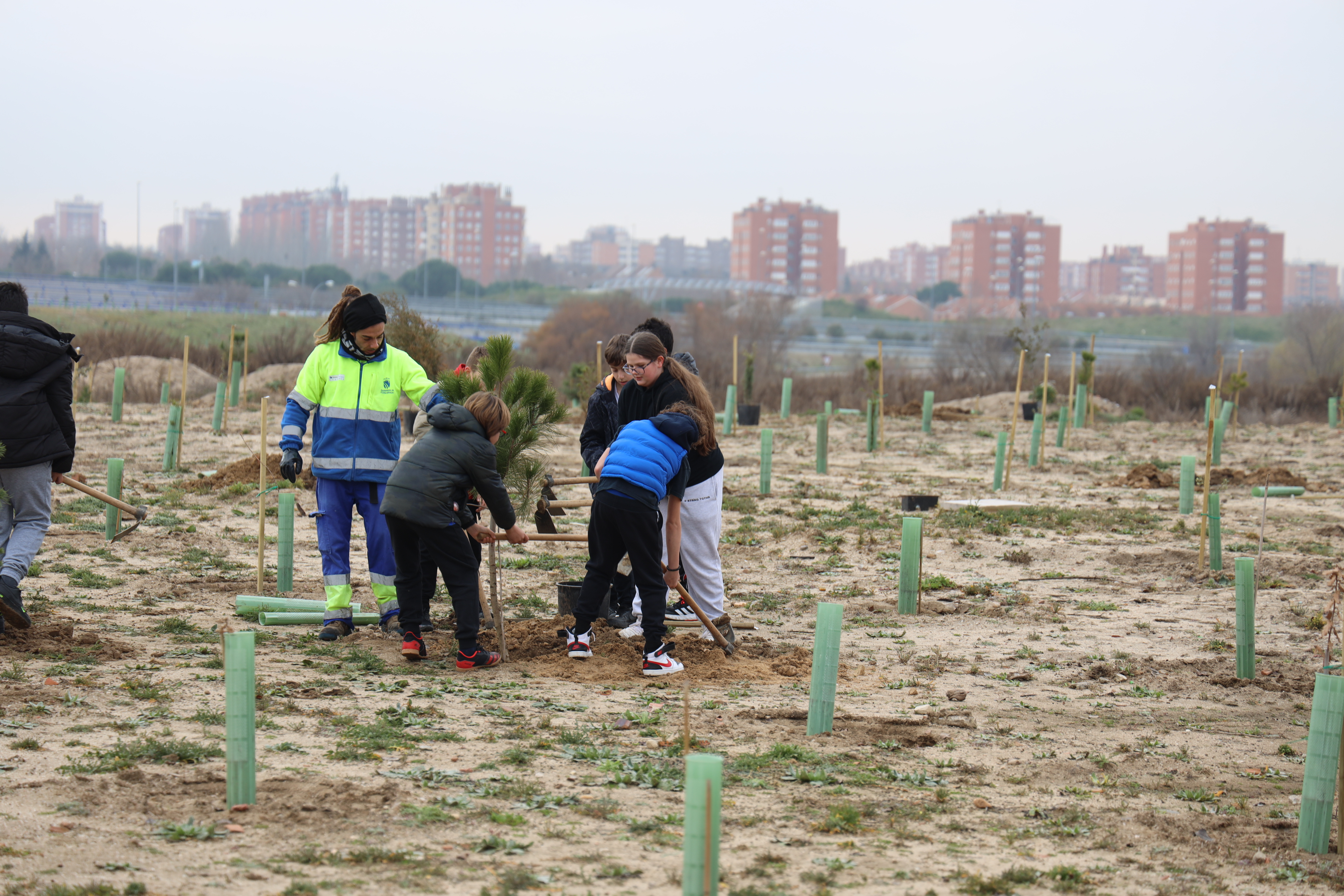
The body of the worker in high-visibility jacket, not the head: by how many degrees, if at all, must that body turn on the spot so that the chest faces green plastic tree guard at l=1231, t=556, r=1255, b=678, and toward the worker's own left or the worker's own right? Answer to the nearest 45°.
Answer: approximately 90° to the worker's own left

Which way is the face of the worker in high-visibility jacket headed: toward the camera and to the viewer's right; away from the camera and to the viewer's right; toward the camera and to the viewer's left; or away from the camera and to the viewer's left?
toward the camera and to the viewer's right

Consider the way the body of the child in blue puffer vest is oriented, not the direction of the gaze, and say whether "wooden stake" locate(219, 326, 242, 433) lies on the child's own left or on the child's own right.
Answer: on the child's own left

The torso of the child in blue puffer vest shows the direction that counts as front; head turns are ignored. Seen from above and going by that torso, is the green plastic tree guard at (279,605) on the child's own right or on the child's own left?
on the child's own left

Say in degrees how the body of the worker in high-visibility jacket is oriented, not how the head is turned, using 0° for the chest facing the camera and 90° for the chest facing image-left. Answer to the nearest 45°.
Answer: approximately 0°

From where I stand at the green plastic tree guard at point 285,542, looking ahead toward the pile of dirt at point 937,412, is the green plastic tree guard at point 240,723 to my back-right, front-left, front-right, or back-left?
back-right

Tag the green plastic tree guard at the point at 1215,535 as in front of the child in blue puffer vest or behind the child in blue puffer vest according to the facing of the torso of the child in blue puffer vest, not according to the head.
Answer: in front

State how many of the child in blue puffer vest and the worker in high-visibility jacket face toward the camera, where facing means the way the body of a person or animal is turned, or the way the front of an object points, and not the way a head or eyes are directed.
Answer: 1

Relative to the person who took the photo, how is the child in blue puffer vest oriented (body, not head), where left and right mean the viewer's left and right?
facing away from the viewer and to the right of the viewer

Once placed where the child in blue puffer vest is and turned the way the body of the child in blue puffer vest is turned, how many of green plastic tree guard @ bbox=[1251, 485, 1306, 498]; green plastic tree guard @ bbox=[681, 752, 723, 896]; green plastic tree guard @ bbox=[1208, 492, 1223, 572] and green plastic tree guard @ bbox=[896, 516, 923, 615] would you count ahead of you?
3

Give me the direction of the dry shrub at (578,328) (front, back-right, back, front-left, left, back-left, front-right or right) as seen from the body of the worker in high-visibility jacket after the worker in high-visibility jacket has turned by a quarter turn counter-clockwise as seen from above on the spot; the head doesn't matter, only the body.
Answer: left
